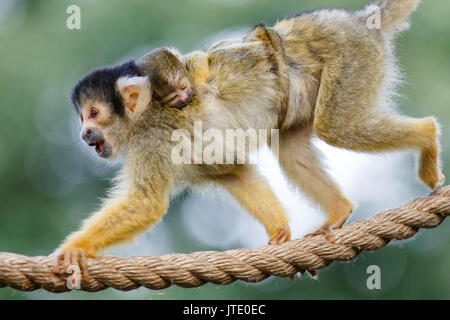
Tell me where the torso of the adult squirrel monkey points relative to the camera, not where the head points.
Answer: to the viewer's left
